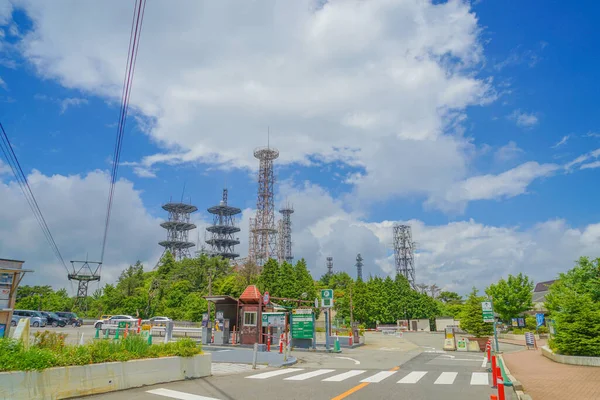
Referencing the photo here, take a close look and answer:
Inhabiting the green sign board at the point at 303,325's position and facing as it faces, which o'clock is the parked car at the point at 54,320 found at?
The parked car is roughly at 4 o'clock from the green sign board.

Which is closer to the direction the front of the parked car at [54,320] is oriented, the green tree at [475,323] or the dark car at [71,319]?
the green tree

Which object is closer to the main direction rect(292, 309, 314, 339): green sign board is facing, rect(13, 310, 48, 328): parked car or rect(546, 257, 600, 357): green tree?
the green tree

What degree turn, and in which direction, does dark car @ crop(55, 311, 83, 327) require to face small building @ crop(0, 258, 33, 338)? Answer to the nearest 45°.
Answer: approximately 45° to its right

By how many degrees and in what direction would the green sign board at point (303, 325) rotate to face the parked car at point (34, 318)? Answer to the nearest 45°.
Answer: approximately 135° to its right
